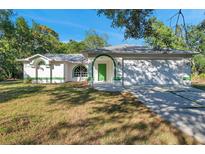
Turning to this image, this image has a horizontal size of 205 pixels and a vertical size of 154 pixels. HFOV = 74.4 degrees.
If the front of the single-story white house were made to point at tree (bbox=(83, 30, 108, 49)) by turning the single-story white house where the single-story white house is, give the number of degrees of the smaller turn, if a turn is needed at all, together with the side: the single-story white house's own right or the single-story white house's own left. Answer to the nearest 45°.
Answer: approximately 180°

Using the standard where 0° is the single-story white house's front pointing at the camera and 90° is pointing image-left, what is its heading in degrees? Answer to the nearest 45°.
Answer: approximately 0°

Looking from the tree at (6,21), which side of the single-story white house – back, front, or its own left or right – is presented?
right

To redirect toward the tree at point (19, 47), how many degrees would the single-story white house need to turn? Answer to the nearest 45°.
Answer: approximately 135° to its right
